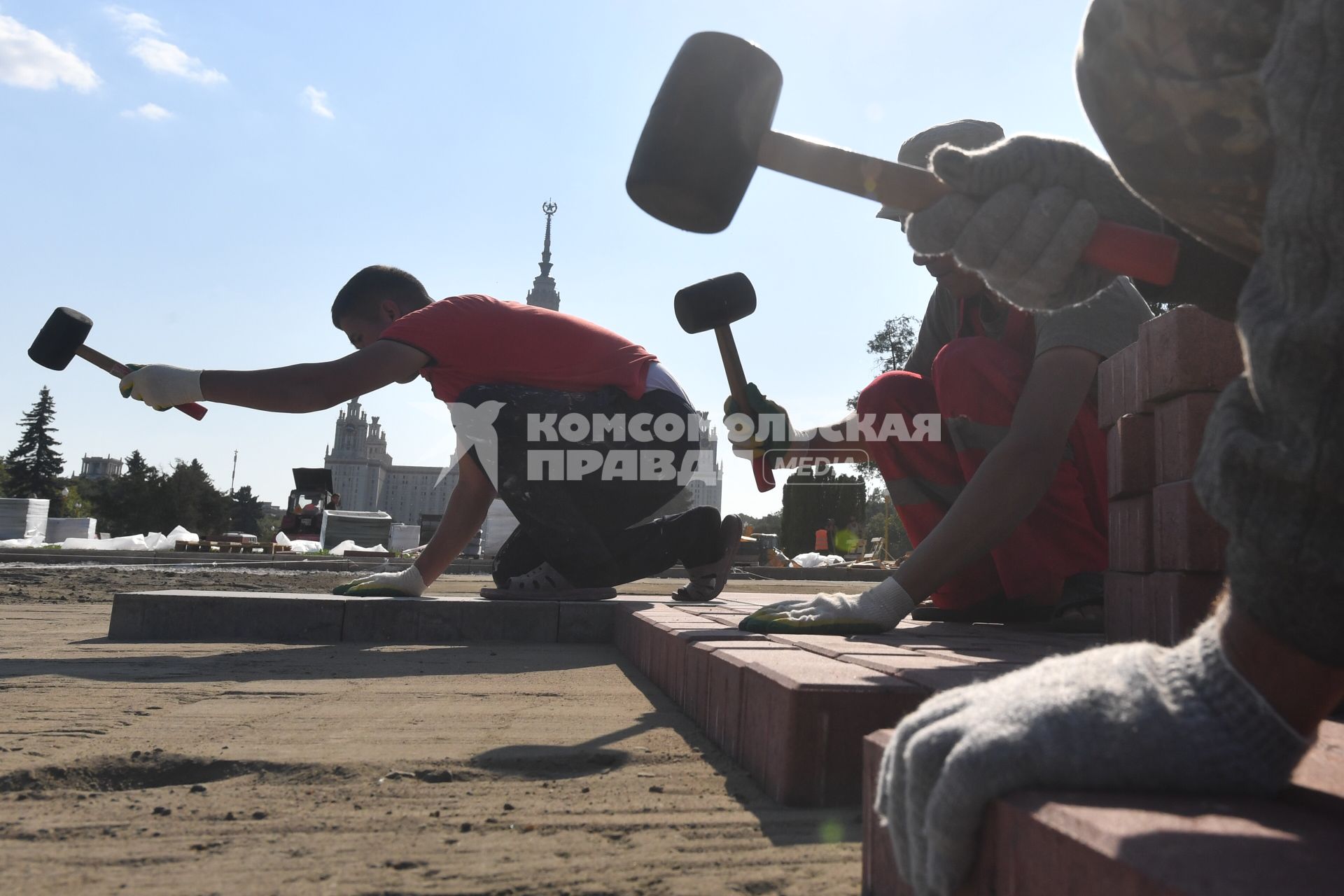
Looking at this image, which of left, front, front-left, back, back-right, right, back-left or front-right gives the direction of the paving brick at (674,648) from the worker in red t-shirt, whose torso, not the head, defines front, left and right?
left

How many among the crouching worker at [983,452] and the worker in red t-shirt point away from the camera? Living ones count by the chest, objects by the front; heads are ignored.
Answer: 0

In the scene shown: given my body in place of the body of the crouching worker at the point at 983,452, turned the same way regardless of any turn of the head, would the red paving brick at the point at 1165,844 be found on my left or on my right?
on my left

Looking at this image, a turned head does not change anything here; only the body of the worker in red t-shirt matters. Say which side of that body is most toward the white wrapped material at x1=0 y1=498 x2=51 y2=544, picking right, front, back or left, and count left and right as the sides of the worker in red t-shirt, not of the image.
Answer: right

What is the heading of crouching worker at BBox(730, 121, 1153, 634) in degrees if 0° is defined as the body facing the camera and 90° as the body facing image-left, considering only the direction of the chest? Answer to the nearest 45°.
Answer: approximately 45°

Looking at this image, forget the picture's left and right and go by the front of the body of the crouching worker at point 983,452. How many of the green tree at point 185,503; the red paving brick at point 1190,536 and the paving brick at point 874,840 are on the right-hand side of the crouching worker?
1

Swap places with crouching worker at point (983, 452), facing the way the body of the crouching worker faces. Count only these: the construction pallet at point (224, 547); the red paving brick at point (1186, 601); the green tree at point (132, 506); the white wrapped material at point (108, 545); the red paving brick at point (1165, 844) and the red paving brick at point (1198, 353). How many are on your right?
3

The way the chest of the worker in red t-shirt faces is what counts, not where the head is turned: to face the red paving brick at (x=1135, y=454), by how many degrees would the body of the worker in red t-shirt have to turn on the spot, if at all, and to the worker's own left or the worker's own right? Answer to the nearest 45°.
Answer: approximately 135° to the worker's own left

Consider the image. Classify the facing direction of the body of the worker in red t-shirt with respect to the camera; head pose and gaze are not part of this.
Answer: to the viewer's left

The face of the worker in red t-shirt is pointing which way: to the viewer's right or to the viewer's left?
to the viewer's left

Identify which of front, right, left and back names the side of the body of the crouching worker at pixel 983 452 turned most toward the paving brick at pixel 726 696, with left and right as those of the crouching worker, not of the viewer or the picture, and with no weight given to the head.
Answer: front

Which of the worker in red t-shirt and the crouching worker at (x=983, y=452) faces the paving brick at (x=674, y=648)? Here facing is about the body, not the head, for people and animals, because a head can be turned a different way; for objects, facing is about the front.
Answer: the crouching worker

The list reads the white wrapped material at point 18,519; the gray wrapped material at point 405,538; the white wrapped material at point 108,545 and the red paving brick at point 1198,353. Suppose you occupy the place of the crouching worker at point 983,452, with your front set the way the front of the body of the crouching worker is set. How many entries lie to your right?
3

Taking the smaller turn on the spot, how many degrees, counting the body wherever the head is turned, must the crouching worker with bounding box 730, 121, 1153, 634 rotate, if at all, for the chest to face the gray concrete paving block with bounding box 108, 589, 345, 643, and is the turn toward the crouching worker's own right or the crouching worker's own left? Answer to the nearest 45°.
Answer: approximately 45° to the crouching worker's own right
